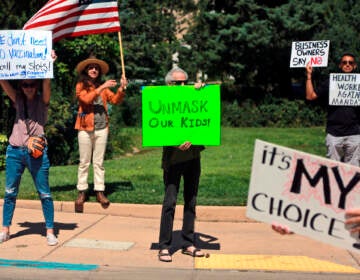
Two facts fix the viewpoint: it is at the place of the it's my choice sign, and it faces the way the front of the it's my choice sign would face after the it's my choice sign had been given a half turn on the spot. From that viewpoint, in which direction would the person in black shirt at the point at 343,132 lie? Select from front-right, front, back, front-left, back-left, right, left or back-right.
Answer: front

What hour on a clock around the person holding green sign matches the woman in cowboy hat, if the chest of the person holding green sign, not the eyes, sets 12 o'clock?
The woman in cowboy hat is roughly at 5 o'clock from the person holding green sign.

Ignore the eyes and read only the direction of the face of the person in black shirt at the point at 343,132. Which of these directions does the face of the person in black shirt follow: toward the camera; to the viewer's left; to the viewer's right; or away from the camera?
toward the camera

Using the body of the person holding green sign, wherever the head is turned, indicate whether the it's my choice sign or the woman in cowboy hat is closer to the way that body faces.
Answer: the it's my choice sign

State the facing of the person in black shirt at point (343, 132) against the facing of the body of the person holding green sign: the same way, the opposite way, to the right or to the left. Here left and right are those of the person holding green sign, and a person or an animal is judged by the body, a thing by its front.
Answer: the same way

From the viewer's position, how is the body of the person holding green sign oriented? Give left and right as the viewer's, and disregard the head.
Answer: facing the viewer

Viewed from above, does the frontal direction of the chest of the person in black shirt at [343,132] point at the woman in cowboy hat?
no

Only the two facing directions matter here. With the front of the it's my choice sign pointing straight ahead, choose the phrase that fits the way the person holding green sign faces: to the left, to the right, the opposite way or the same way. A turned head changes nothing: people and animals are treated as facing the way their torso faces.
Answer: the same way

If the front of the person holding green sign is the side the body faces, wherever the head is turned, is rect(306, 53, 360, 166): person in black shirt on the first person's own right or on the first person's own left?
on the first person's own left

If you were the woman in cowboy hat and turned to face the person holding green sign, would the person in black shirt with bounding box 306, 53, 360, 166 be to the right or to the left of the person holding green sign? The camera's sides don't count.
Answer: left

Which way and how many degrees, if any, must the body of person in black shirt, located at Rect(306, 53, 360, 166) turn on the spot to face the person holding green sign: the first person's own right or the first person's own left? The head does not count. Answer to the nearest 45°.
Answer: approximately 45° to the first person's own right

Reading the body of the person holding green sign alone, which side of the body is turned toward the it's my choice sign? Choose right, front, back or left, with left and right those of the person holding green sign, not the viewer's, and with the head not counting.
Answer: front

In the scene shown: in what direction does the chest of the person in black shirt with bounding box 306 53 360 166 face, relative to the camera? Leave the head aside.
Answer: toward the camera

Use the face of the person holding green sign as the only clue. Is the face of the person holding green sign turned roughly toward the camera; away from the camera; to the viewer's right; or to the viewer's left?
toward the camera

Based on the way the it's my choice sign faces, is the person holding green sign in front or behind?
behind

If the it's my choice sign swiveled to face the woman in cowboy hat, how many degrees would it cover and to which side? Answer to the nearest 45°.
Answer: approximately 135° to its right
